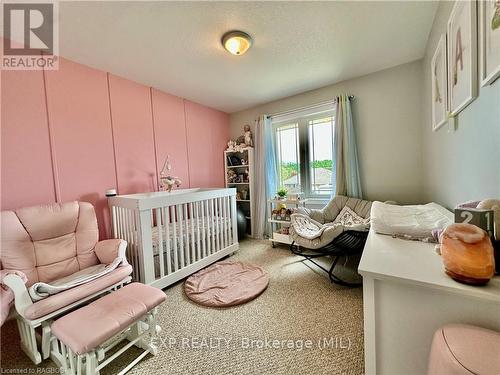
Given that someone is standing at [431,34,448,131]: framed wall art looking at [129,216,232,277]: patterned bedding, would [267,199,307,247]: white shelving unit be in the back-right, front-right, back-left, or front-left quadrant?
front-right

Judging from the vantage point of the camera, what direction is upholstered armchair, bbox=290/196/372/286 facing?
facing the viewer and to the left of the viewer

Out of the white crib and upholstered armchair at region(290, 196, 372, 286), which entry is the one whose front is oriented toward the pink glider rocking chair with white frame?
the upholstered armchair

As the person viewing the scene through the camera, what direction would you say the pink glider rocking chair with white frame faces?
facing the viewer and to the right of the viewer

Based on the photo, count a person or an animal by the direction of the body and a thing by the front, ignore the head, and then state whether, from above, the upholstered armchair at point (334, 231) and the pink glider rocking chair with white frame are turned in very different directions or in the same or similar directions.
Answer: very different directions

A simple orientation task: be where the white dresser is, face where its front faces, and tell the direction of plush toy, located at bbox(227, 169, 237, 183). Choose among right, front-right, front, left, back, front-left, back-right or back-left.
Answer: front-right

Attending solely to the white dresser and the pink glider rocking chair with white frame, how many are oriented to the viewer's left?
1

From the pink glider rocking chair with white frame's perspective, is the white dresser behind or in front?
in front

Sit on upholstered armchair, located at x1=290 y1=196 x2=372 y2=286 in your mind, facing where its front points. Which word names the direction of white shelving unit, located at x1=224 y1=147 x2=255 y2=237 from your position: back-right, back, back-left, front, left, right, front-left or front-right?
right

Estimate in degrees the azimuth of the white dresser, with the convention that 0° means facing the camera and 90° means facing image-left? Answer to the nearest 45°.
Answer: approximately 90°

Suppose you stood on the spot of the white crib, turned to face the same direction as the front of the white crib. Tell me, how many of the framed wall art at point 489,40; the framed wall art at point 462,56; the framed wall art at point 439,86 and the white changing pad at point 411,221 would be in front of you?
4

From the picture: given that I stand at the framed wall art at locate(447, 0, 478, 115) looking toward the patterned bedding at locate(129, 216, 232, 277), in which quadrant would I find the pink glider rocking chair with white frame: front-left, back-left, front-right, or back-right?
front-left

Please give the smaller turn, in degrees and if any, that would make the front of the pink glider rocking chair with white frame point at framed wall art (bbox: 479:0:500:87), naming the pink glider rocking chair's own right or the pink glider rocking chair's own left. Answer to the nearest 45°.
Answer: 0° — it already faces it

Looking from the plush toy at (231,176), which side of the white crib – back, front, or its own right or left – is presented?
left

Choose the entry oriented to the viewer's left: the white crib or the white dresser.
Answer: the white dresser

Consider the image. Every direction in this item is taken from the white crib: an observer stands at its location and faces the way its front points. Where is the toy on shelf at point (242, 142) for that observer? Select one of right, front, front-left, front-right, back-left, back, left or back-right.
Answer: left
